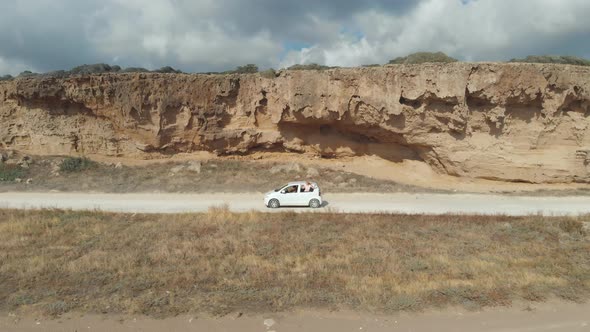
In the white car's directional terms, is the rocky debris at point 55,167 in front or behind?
in front

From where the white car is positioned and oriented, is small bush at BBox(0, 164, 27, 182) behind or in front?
in front

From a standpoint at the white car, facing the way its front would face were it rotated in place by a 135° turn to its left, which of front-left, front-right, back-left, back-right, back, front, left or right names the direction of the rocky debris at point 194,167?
back

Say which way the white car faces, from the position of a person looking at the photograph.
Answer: facing to the left of the viewer

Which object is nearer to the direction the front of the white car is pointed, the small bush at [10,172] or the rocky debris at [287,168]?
the small bush

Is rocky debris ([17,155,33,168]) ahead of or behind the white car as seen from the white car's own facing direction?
ahead

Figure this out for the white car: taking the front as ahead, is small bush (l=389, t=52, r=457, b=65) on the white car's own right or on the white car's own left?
on the white car's own right

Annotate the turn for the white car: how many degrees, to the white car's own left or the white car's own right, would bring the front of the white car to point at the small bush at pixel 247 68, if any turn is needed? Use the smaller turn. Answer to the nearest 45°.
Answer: approximately 90° to the white car's own right

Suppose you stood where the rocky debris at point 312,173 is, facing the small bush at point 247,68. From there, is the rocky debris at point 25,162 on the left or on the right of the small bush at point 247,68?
left

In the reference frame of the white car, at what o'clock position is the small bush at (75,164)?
The small bush is roughly at 1 o'clock from the white car.

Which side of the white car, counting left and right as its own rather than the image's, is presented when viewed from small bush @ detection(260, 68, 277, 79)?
right

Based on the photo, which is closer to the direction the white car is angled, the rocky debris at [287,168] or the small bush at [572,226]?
the rocky debris

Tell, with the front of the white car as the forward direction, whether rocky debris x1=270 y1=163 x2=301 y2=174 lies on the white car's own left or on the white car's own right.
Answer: on the white car's own right
